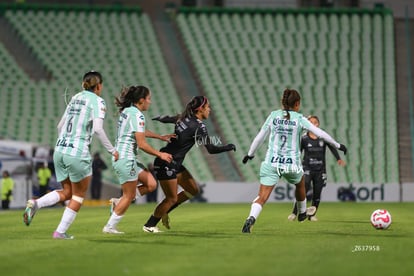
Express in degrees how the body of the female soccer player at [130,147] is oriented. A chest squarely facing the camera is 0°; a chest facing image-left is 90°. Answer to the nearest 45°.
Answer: approximately 270°

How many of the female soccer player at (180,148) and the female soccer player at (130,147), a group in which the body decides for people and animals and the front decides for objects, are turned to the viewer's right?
2

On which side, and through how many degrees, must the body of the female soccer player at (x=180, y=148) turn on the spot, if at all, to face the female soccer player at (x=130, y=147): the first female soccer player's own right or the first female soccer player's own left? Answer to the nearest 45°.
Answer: approximately 135° to the first female soccer player's own right

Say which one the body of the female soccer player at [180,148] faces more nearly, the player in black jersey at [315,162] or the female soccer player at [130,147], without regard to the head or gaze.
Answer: the player in black jersey

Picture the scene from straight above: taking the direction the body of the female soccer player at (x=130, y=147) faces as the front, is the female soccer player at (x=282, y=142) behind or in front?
in front

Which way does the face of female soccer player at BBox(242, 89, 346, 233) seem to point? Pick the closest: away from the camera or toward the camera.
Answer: away from the camera

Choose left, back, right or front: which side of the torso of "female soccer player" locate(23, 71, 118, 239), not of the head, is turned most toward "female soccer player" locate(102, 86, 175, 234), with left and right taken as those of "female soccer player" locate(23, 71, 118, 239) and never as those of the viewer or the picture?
front

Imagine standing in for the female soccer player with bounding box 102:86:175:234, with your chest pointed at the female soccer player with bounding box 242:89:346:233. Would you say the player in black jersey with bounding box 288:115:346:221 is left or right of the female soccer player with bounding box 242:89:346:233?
left

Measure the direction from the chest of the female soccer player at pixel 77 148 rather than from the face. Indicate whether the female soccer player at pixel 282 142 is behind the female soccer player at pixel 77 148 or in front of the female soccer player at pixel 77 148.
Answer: in front

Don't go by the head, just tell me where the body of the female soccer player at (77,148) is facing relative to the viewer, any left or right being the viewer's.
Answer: facing away from the viewer and to the right of the viewer

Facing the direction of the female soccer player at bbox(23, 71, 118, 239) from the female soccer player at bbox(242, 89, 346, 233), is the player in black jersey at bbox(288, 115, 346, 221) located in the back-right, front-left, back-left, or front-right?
back-right

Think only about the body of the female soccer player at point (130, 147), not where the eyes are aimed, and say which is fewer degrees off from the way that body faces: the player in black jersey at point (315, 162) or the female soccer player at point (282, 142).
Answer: the female soccer player

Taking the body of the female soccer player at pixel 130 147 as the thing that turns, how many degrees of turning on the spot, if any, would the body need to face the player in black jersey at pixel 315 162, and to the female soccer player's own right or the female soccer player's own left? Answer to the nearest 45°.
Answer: approximately 45° to the female soccer player's own left

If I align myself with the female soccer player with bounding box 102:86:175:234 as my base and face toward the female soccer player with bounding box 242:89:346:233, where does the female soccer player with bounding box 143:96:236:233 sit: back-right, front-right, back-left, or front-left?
front-left
